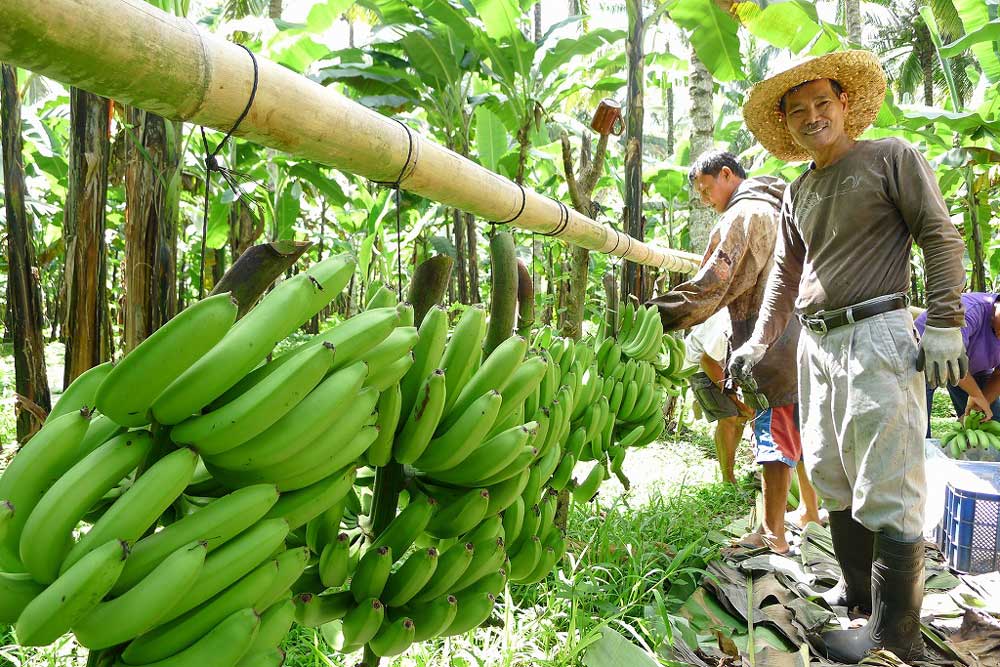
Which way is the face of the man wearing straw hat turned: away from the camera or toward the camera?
toward the camera

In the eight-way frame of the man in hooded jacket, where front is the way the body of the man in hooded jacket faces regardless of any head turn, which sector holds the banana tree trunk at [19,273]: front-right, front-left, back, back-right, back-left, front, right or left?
front-left

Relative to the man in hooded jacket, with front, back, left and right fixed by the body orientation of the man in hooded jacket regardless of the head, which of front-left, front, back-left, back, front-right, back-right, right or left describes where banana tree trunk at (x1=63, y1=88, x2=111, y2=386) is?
front-left

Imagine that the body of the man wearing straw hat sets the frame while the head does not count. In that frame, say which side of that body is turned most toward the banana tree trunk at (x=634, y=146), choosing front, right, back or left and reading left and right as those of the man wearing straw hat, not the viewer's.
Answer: right

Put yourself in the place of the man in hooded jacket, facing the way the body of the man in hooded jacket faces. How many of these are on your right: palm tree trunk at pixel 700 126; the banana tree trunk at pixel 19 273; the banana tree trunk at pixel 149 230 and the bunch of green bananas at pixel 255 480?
1

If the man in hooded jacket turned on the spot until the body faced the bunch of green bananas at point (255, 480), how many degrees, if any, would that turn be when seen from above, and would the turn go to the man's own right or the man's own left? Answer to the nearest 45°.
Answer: approximately 90° to the man's own left

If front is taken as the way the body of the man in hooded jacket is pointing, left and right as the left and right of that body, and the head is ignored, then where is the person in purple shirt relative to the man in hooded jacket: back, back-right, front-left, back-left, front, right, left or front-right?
back-right

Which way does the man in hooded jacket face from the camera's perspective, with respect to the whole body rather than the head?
to the viewer's left

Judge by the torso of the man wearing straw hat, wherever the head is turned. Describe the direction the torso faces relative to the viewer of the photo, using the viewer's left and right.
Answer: facing the viewer and to the left of the viewer
